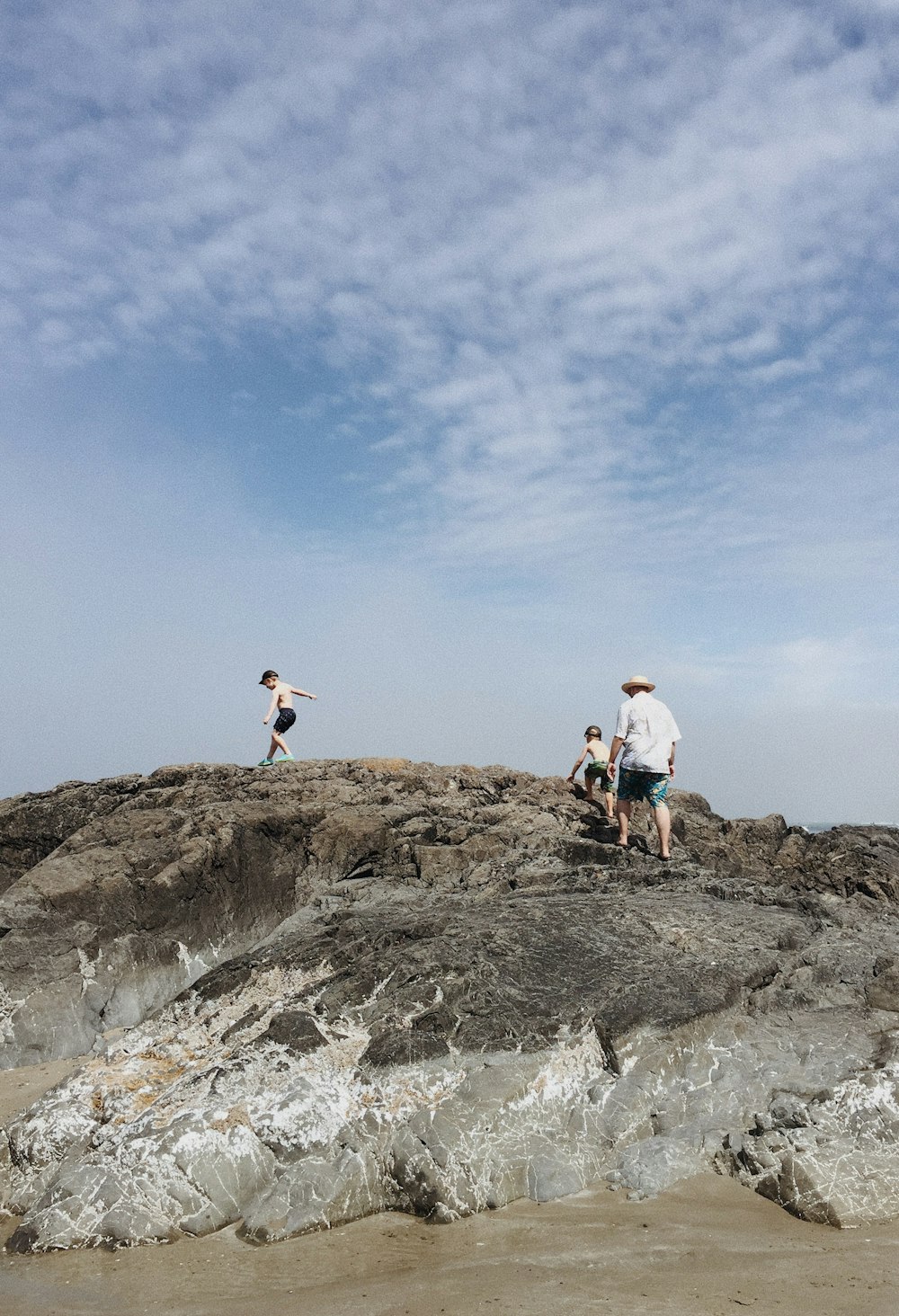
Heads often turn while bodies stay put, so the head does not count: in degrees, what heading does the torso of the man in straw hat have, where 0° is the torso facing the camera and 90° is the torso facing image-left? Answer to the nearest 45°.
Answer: approximately 135°

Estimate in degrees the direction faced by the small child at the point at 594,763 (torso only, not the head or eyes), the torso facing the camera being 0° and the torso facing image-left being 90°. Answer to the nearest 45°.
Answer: approximately 135°

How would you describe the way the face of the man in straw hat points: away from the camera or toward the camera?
away from the camera
